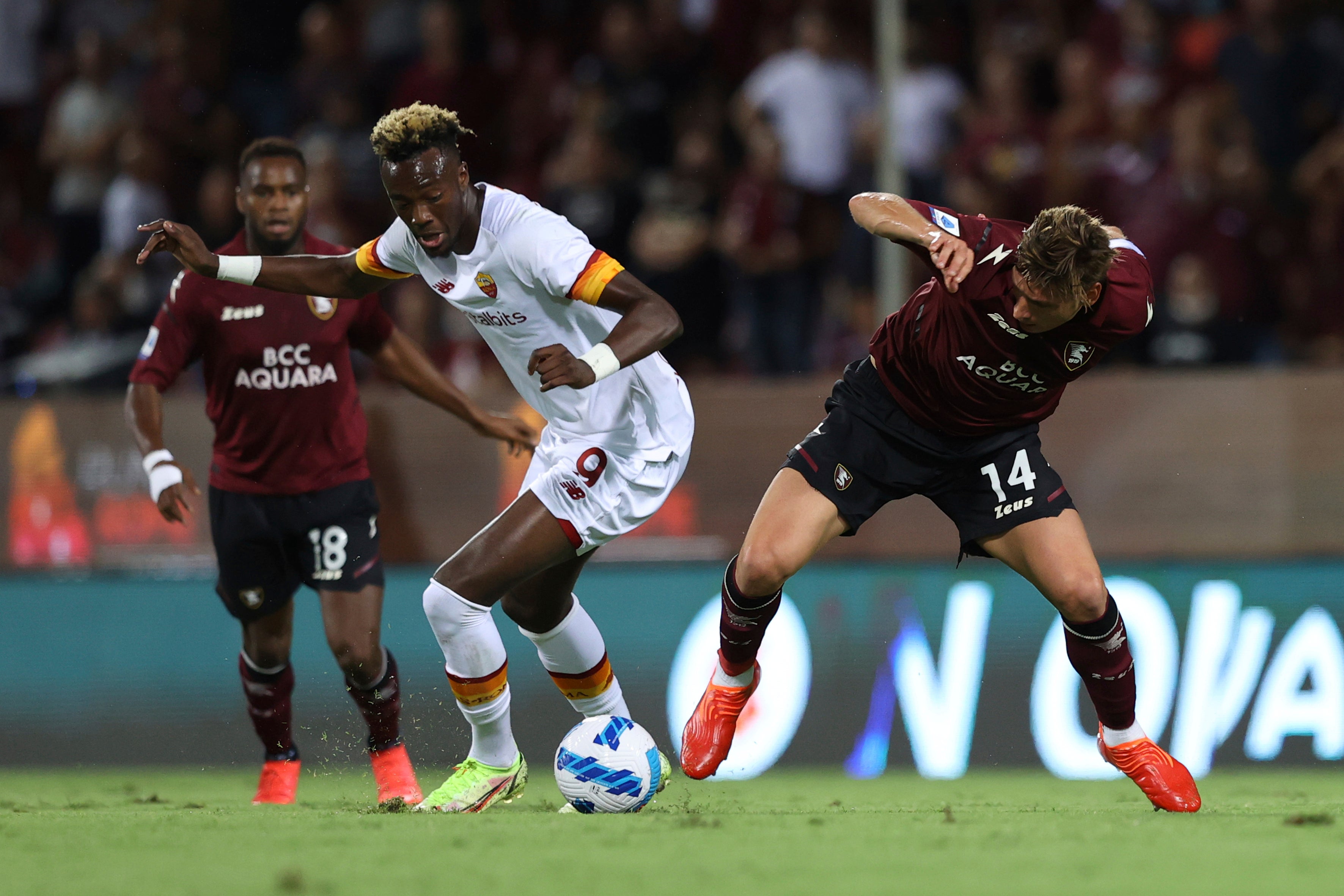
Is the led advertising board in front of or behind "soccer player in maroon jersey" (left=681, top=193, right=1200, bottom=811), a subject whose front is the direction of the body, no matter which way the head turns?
behind

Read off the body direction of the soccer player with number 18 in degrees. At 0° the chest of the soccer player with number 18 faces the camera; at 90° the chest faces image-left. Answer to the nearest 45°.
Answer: approximately 0°

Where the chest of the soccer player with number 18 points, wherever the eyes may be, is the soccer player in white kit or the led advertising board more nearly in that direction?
the soccer player in white kit

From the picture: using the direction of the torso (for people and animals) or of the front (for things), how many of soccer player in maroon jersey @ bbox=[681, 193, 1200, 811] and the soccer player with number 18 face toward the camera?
2

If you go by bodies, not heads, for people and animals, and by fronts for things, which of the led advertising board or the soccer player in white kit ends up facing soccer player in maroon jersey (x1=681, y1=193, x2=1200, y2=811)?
the led advertising board

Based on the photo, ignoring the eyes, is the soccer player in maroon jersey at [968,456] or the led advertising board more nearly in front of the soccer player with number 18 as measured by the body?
the soccer player in maroon jersey

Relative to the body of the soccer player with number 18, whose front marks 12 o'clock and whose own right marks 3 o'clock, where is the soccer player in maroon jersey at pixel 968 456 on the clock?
The soccer player in maroon jersey is roughly at 10 o'clock from the soccer player with number 18.
